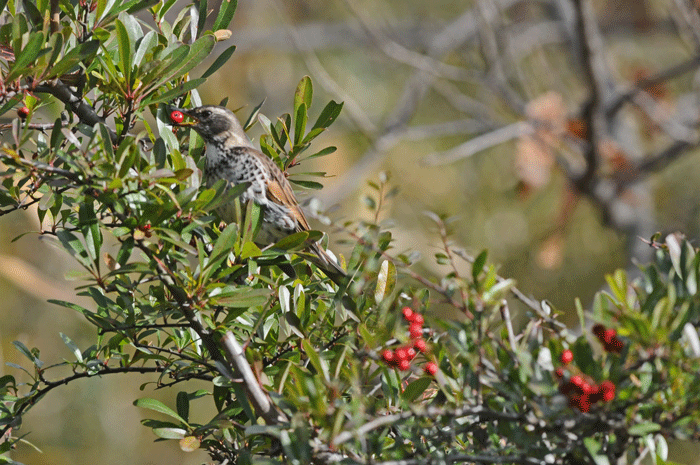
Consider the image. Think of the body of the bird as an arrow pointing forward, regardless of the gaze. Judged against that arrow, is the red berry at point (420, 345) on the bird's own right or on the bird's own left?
on the bird's own left

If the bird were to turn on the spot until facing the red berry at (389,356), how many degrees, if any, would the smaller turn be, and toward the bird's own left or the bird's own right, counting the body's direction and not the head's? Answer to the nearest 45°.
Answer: approximately 90° to the bird's own left

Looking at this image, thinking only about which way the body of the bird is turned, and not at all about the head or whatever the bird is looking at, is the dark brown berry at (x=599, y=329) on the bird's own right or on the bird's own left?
on the bird's own left

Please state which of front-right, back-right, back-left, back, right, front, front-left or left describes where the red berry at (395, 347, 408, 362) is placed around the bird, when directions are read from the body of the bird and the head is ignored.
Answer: left

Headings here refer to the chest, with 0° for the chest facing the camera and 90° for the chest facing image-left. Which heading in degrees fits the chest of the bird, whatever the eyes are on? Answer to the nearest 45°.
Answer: approximately 90°
